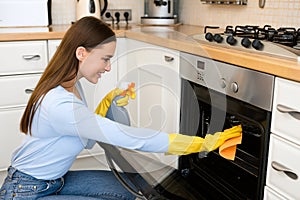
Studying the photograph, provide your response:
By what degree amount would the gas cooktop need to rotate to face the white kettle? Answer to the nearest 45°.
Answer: approximately 90° to its right

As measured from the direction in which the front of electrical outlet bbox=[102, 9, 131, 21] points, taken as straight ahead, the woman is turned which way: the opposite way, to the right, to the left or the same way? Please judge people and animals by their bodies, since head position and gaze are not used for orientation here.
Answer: to the left

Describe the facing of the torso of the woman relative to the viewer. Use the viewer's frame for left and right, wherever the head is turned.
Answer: facing to the right of the viewer

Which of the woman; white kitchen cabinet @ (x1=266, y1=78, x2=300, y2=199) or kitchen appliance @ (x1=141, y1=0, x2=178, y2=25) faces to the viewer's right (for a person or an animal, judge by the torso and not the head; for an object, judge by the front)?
the woman

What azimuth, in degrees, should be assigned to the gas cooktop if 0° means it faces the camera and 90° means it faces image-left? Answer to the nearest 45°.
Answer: approximately 45°

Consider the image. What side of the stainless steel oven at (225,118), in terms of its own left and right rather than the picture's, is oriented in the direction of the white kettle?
right

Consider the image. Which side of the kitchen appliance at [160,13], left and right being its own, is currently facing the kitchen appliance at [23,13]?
right

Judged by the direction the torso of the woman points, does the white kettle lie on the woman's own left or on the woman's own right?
on the woman's own left

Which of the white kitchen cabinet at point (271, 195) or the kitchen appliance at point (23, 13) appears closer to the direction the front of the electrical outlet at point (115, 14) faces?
the white kitchen cabinet
